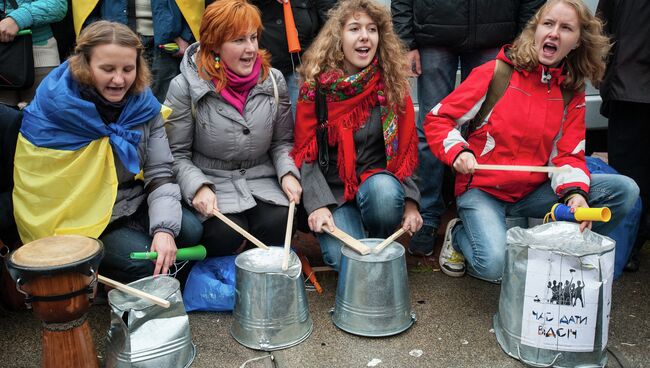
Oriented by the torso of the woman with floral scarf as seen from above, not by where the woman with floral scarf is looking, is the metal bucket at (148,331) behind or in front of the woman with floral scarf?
in front

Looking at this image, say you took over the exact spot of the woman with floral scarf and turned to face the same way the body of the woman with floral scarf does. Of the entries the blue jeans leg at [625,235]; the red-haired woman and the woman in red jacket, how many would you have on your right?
1

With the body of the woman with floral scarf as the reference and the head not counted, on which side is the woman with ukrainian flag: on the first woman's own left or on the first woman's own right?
on the first woman's own right

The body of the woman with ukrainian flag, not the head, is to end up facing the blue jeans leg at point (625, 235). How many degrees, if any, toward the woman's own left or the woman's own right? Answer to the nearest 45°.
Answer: approximately 45° to the woman's own left

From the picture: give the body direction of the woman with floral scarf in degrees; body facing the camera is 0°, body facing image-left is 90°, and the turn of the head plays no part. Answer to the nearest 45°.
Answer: approximately 0°

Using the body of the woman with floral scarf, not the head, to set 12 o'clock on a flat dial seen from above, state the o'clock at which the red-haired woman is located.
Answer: The red-haired woman is roughly at 3 o'clock from the woman with floral scarf.

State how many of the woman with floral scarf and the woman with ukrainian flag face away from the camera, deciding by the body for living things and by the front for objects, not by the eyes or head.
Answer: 0

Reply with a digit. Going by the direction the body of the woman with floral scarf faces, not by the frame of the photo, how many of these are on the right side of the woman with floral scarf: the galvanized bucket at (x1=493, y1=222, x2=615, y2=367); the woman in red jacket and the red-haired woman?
1

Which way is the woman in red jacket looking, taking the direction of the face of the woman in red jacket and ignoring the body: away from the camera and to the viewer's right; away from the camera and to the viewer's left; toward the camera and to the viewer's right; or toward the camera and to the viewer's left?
toward the camera and to the viewer's left

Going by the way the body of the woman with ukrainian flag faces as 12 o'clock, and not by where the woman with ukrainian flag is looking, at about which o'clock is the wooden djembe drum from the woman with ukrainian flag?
The wooden djembe drum is roughly at 2 o'clock from the woman with ukrainian flag.

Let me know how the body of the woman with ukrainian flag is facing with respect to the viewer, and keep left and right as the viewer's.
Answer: facing the viewer and to the right of the viewer

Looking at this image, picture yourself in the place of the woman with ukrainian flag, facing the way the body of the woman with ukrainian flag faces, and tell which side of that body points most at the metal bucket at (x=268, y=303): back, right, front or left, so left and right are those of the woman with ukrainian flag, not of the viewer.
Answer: front

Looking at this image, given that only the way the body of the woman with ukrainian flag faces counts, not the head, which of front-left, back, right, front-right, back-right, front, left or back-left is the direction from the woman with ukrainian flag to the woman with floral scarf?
front-left
